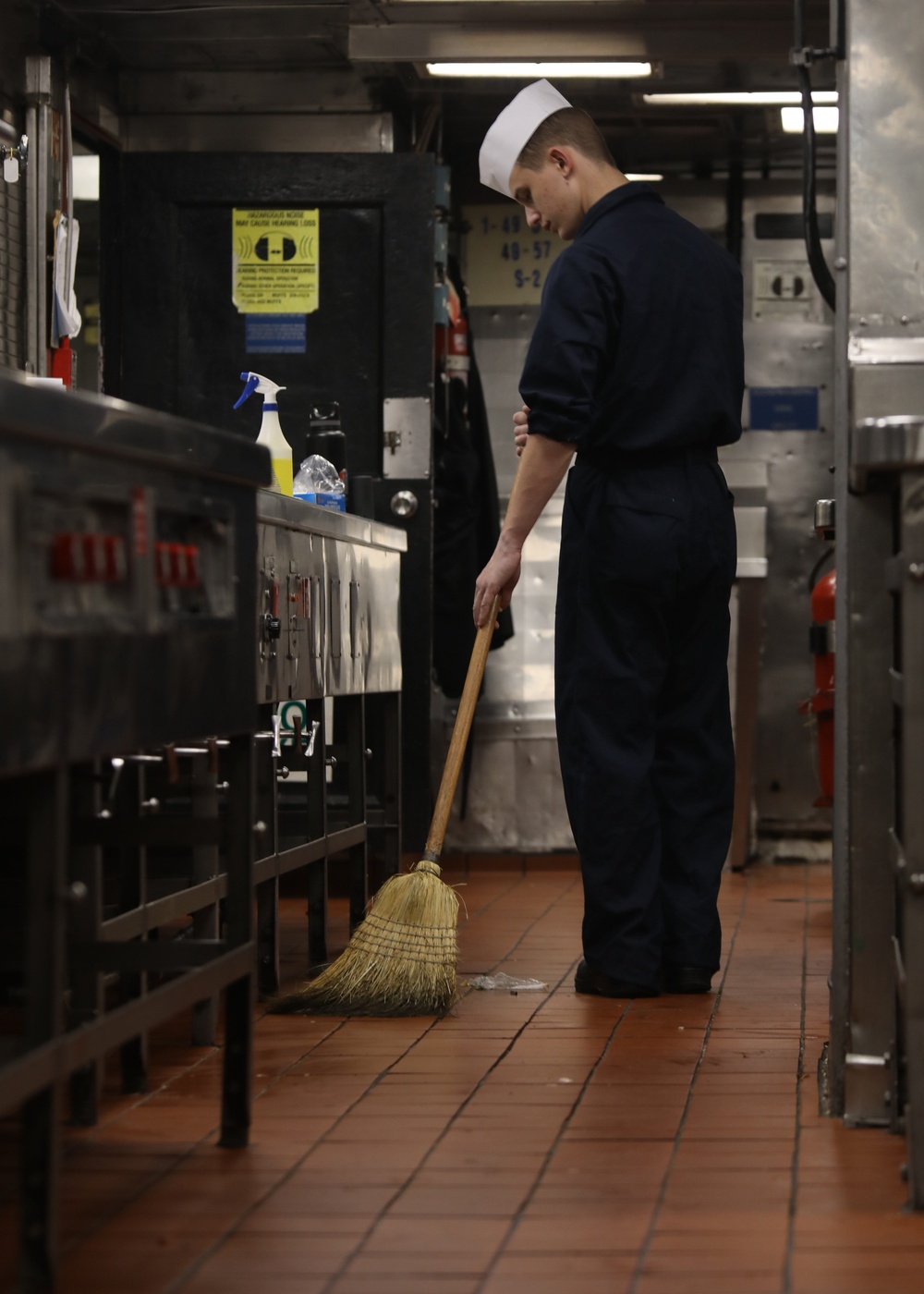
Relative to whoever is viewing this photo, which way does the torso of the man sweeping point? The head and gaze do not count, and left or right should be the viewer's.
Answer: facing away from the viewer and to the left of the viewer

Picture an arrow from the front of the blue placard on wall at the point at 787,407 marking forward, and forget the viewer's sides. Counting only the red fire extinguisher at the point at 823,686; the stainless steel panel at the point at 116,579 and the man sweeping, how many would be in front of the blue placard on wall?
3

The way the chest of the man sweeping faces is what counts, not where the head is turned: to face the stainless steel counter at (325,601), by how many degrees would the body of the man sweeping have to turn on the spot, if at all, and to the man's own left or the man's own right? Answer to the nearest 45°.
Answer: approximately 45° to the man's own left

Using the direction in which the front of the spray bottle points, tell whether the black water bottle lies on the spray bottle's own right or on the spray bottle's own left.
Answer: on the spray bottle's own right

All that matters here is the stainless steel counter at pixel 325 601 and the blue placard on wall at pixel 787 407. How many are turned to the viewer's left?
0

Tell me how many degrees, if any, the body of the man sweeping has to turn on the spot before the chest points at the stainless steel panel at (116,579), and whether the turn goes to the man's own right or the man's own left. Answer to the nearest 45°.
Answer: approximately 135° to the man's own left

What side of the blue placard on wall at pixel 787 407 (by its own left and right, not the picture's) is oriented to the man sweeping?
front

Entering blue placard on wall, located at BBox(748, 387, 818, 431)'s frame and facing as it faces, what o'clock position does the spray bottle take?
The spray bottle is roughly at 1 o'clock from the blue placard on wall.

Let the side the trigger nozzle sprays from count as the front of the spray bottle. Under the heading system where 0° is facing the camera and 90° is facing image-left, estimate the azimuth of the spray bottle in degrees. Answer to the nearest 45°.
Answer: approximately 90°

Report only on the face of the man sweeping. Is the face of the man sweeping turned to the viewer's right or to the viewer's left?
to the viewer's left

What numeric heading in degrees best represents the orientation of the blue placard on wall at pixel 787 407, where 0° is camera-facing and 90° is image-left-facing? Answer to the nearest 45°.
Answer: approximately 0°

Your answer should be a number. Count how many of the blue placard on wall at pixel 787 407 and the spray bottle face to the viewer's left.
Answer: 1

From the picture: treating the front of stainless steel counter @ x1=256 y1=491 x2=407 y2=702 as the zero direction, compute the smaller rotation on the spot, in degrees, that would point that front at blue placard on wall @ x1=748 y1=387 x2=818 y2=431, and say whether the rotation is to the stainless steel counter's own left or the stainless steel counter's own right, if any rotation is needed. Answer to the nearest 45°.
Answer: approximately 90° to the stainless steel counter's own left
